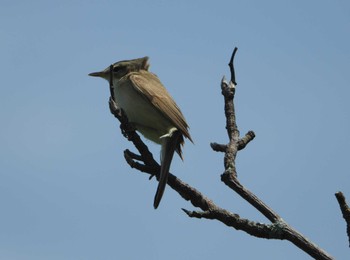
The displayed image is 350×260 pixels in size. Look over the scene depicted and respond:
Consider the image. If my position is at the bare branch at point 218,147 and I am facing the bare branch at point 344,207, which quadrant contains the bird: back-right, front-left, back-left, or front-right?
back-left

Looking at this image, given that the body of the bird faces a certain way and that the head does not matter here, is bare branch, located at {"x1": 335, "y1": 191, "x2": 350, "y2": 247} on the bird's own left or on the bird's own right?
on the bird's own left

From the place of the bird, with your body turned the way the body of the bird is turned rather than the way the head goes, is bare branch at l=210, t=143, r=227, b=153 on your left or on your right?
on your left

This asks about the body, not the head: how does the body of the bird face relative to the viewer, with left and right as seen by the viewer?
facing to the left of the viewer
